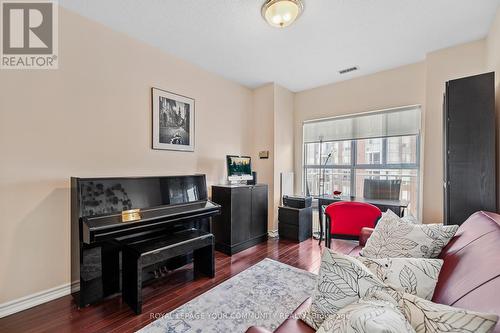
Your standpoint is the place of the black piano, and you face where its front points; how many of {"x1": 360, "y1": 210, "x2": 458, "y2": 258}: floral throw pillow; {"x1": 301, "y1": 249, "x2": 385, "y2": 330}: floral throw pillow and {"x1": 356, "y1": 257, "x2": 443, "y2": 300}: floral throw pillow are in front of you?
3

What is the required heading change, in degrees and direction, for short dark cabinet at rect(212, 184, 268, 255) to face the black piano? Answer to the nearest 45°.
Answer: approximately 90° to its right

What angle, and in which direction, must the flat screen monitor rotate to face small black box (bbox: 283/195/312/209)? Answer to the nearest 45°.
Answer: approximately 45° to its left

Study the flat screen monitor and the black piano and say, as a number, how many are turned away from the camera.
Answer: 0

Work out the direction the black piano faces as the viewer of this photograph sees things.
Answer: facing the viewer and to the right of the viewer

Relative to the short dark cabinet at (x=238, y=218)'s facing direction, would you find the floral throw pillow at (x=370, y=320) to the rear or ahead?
ahead

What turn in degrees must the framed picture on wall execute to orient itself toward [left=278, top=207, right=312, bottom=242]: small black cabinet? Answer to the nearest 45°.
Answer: approximately 45° to its left
